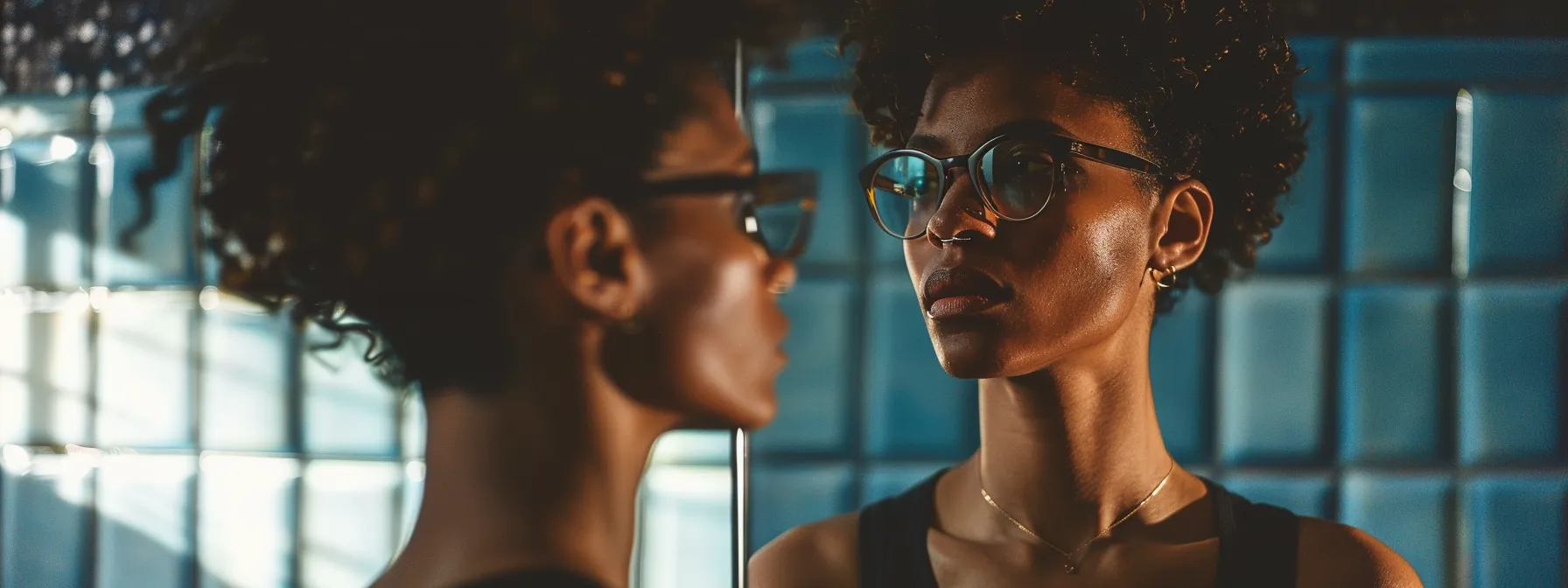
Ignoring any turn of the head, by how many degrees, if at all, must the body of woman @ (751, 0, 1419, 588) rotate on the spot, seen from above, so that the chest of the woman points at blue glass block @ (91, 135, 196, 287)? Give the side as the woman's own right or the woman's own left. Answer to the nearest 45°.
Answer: approximately 90° to the woman's own right

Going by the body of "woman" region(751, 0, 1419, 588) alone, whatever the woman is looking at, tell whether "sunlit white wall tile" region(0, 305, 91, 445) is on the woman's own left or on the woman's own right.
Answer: on the woman's own right

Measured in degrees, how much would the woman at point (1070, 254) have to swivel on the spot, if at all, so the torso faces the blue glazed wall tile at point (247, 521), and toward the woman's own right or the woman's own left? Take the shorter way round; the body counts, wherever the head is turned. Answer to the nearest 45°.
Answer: approximately 90° to the woman's own right

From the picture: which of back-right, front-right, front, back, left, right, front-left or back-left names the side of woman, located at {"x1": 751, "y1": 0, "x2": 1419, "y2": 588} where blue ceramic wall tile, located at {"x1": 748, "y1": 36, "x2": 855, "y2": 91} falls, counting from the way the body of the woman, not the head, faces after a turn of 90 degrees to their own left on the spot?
back-left

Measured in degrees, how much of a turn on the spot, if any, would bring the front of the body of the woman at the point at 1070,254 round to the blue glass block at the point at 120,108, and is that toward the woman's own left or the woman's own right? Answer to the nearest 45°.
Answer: approximately 90° to the woman's own right

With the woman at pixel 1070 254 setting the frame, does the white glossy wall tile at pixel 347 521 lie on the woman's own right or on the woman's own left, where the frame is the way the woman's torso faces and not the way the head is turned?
on the woman's own right

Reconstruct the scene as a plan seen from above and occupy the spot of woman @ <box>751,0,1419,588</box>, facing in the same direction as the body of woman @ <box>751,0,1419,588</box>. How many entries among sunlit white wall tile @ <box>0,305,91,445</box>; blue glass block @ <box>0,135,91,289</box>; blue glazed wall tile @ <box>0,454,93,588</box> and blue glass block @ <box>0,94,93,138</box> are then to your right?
4

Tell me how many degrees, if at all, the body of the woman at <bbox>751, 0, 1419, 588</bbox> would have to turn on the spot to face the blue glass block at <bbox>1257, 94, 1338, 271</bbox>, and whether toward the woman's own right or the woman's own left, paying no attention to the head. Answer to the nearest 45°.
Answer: approximately 135° to the woman's own left

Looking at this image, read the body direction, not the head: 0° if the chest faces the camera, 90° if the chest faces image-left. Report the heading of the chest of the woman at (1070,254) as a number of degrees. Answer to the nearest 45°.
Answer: approximately 0°

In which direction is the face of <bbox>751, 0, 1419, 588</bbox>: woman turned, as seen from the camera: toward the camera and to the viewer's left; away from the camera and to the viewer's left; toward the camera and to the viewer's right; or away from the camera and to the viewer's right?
toward the camera and to the viewer's left

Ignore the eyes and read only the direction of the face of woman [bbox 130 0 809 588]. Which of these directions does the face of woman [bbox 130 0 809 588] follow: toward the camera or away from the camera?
away from the camera
